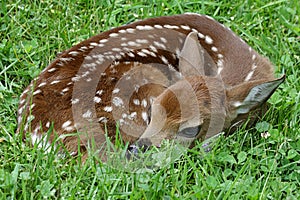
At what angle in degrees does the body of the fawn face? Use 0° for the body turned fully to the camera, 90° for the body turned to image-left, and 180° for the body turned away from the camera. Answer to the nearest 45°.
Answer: approximately 270°
